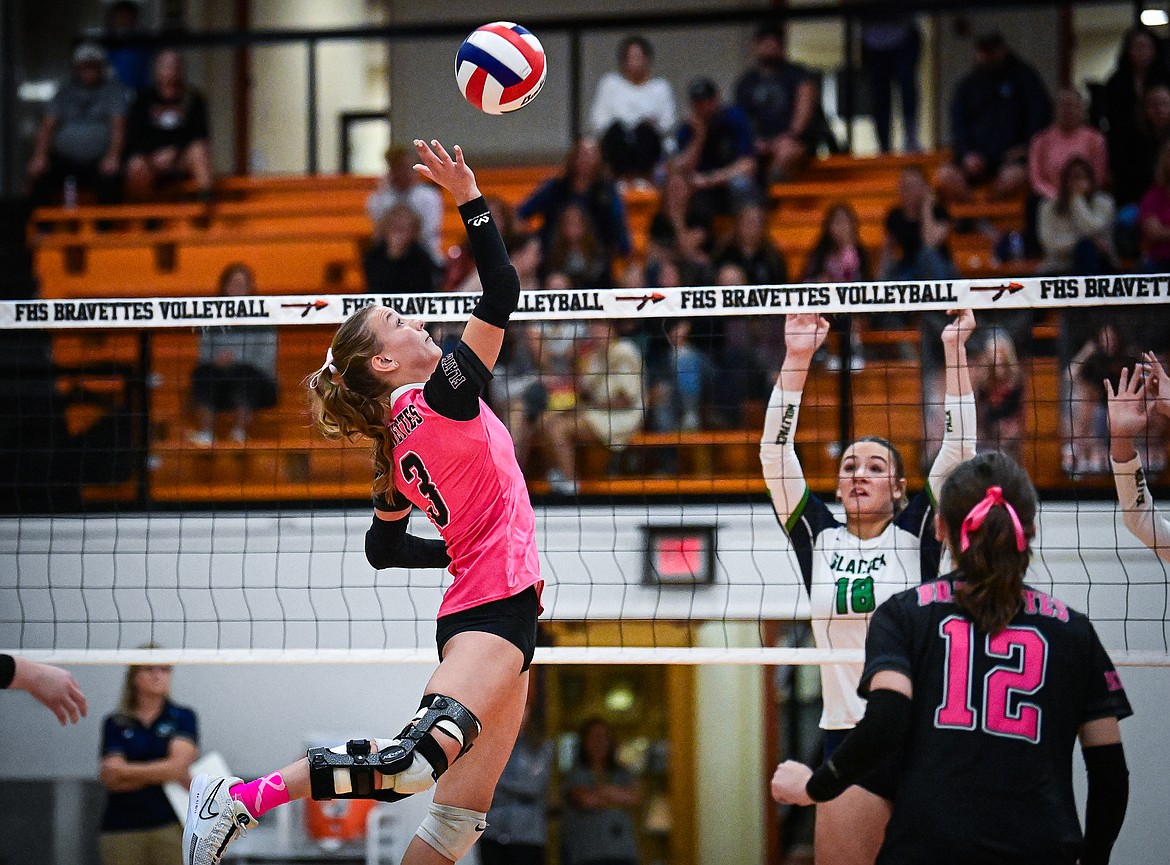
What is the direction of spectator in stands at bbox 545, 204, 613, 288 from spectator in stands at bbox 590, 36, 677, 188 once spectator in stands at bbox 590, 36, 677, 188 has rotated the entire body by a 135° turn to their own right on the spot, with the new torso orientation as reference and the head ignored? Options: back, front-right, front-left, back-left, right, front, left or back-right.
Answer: back-left

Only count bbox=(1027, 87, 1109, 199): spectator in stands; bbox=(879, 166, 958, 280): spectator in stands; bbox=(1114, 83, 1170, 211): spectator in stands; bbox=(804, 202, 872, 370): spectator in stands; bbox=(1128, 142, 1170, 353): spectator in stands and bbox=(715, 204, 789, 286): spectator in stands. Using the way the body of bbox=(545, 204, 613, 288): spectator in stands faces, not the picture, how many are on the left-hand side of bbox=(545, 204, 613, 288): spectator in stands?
6

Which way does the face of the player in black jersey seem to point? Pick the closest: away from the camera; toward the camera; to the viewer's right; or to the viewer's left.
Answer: away from the camera

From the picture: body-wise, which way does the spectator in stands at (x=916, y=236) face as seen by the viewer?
toward the camera

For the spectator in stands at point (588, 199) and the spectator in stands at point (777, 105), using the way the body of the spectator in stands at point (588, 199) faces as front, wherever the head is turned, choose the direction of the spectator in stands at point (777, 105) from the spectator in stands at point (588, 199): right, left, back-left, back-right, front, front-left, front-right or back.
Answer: back-left

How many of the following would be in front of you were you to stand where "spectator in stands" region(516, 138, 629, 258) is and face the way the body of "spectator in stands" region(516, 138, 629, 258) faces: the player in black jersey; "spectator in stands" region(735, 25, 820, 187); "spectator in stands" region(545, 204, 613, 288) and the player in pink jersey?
3

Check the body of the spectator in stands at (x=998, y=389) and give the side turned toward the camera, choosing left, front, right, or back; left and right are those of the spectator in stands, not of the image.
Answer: front

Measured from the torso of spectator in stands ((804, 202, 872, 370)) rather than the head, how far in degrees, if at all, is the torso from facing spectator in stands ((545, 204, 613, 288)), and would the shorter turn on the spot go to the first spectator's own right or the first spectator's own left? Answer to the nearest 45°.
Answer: approximately 90° to the first spectator's own right

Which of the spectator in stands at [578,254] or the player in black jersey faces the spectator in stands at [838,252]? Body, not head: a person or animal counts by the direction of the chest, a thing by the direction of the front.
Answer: the player in black jersey

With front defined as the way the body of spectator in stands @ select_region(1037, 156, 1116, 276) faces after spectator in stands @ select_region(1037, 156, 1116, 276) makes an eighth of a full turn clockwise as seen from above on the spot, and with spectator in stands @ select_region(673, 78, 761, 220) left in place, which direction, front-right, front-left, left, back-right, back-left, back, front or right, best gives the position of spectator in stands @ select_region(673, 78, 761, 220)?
front-right

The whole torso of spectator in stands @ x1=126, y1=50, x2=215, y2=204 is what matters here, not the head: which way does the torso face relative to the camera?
toward the camera

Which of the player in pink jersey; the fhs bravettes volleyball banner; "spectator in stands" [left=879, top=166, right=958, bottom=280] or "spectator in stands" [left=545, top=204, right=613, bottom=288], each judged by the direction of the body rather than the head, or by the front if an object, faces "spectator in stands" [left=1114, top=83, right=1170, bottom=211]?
the player in pink jersey
